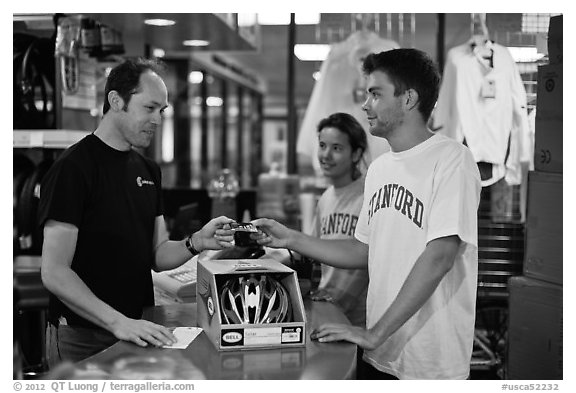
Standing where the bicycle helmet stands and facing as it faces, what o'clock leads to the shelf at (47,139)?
The shelf is roughly at 5 o'clock from the bicycle helmet.

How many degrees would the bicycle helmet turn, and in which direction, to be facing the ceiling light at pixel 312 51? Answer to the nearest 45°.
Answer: approximately 180°

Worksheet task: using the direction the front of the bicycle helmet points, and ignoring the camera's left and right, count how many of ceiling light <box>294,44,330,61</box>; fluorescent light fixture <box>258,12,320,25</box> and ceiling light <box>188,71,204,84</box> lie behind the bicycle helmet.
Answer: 3

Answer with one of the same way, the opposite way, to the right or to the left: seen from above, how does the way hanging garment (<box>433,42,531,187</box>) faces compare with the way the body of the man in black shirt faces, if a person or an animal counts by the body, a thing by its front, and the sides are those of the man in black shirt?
to the right

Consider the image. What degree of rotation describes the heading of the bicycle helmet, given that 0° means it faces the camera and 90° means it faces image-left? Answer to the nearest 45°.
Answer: approximately 0°

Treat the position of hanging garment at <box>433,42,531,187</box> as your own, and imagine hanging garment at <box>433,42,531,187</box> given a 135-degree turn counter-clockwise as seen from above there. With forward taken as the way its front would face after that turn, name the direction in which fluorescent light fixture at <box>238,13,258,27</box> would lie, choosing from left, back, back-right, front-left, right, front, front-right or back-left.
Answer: back-left

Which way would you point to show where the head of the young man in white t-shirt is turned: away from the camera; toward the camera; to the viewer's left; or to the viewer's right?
to the viewer's left
